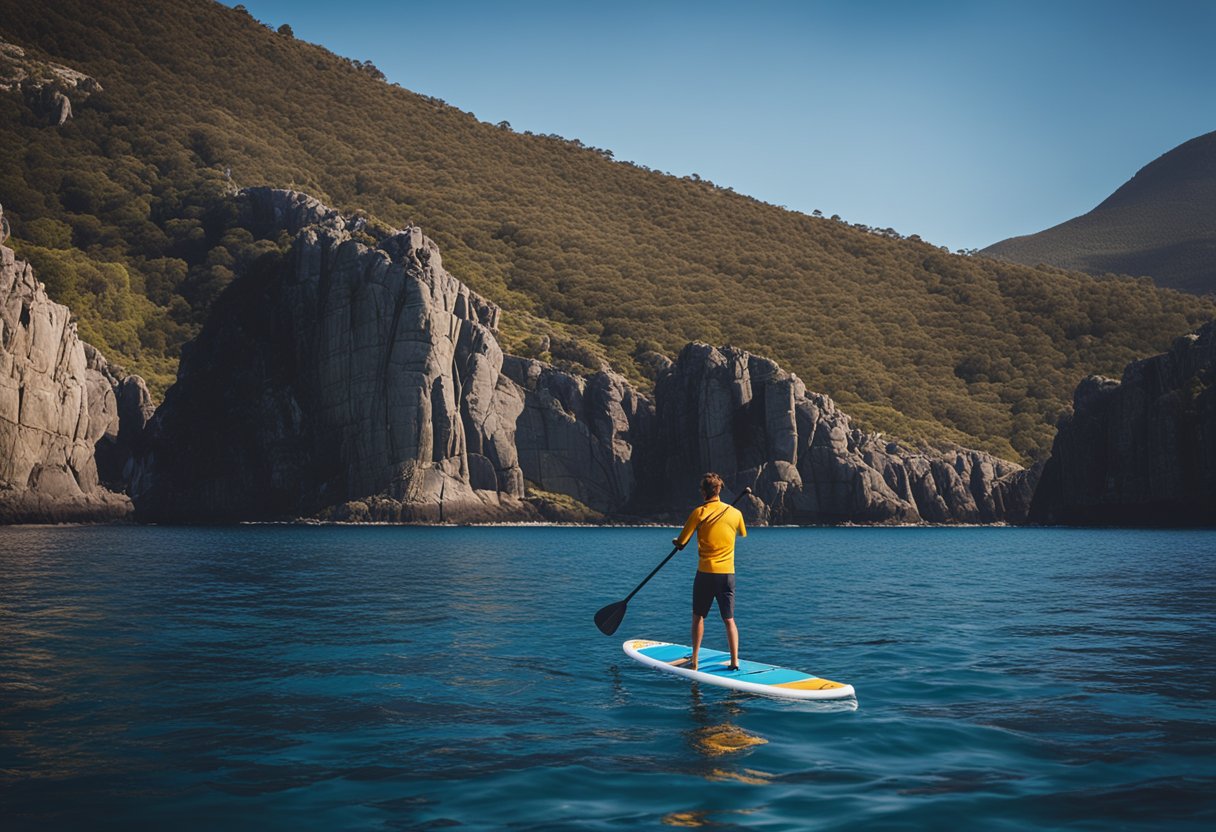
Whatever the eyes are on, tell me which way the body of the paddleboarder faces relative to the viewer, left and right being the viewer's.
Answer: facing away from the viewer
